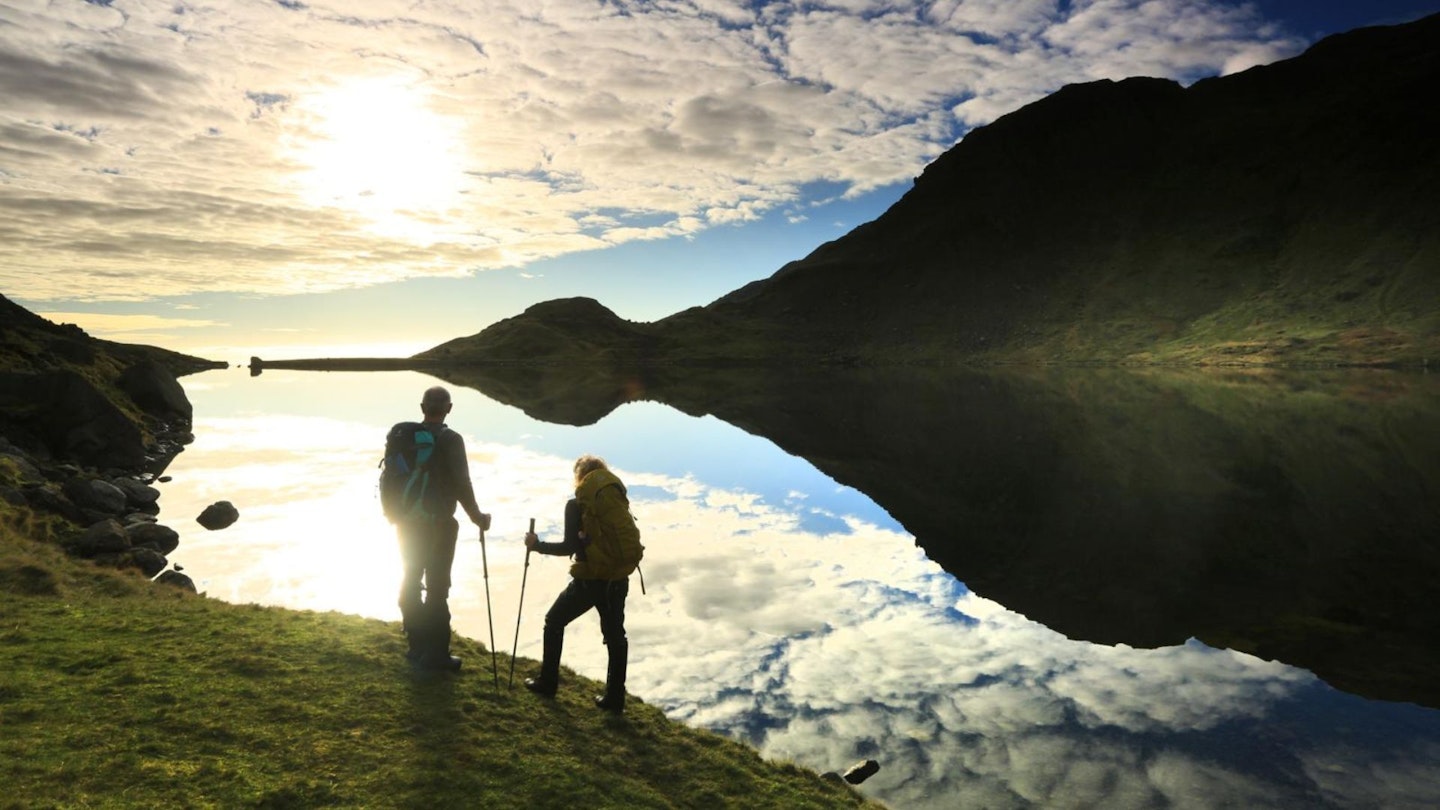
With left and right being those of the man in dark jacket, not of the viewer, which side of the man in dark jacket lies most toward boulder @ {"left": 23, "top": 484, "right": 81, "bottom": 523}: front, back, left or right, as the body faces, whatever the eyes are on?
left

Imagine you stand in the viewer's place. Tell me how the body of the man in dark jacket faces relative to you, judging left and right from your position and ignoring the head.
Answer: facing away from the viewer and to the right of the viewer

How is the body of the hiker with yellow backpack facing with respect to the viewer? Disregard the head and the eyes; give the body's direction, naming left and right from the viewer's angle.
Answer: facing away from the viewer and to the left of the viewer

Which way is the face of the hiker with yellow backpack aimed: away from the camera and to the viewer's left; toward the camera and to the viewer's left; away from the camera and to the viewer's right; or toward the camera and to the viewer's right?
away from the camera and to the viewer's left

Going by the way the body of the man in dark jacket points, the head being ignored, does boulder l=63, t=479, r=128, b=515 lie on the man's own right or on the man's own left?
on the man's own left

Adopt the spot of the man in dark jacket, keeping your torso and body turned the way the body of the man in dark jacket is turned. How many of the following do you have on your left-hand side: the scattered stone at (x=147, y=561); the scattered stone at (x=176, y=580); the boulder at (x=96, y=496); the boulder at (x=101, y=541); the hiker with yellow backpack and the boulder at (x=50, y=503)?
5

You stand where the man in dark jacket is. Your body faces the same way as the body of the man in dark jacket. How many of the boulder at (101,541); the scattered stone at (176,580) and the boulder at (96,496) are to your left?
3

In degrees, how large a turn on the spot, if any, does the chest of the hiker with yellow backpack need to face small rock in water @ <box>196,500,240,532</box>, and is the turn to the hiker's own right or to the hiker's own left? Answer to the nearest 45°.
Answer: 0° — they already face it

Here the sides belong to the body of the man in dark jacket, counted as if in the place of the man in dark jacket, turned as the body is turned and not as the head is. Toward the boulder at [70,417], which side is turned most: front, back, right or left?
left
